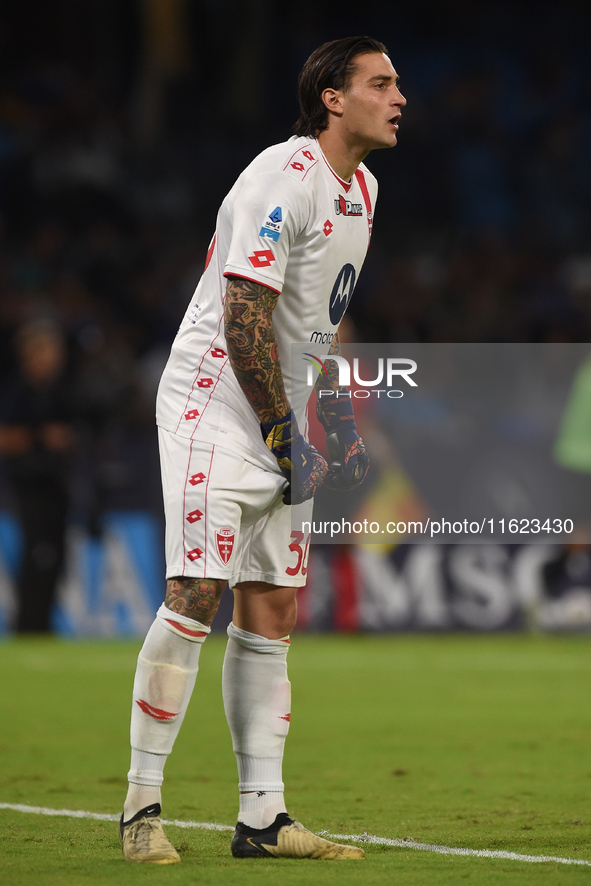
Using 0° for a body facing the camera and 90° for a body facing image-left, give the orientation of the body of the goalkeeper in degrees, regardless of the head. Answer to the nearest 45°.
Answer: approximately 315°

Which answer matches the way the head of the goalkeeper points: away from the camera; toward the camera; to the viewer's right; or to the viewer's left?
to the viewer's right

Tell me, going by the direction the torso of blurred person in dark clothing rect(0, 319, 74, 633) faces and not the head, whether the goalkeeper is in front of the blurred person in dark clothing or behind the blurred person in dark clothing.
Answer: in front

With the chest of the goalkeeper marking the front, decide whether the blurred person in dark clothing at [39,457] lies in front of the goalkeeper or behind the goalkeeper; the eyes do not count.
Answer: behind

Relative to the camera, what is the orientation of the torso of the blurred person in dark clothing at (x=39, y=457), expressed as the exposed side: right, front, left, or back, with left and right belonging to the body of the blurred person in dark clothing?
front

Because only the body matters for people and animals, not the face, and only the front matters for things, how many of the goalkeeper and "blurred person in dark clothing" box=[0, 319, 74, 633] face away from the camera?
0
